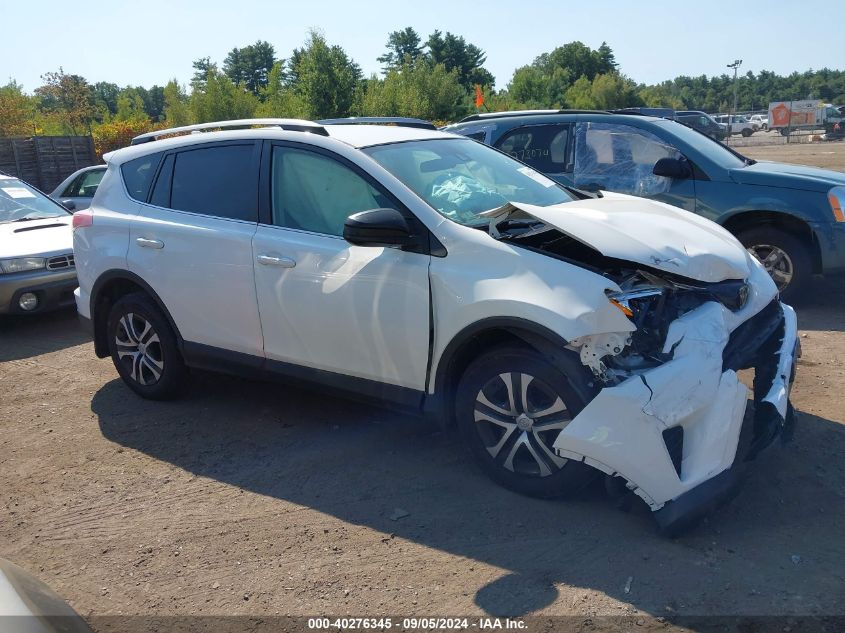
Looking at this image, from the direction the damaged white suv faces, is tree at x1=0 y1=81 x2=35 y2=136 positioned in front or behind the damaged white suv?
behind

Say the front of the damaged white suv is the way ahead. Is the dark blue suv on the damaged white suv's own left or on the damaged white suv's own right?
on the damaged white suv's own left

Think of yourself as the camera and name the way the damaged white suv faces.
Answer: facing the viewer and to the right of the viewer

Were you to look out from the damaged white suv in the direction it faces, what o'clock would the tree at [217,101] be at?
The tree is roughly at 7 o'clock from the damaged white suv.

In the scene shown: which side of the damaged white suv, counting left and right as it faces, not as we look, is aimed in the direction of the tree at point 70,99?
back

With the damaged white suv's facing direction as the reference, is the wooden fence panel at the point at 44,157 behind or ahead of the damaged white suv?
behind

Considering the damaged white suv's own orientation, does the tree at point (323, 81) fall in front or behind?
behind
